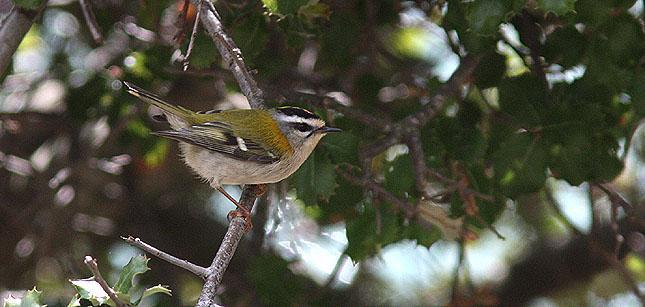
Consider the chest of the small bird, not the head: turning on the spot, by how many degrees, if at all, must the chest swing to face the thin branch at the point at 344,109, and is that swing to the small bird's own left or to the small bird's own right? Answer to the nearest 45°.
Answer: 0° — it already faces it

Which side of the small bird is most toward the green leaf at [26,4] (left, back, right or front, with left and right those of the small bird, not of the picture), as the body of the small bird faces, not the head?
back

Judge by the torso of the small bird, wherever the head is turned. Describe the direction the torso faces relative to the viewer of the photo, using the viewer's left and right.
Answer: facing to the right of the viewer

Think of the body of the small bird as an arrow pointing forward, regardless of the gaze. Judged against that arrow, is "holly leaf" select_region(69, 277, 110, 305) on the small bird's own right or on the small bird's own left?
on the small bird's own right
